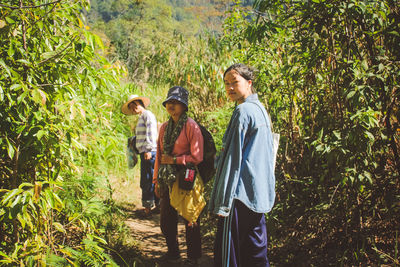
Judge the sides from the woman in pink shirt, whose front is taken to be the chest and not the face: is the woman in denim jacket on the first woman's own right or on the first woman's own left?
on the first woman's own left

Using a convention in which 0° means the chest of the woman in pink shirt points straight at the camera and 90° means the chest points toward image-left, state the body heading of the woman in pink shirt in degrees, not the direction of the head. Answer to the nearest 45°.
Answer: approximately 45°
